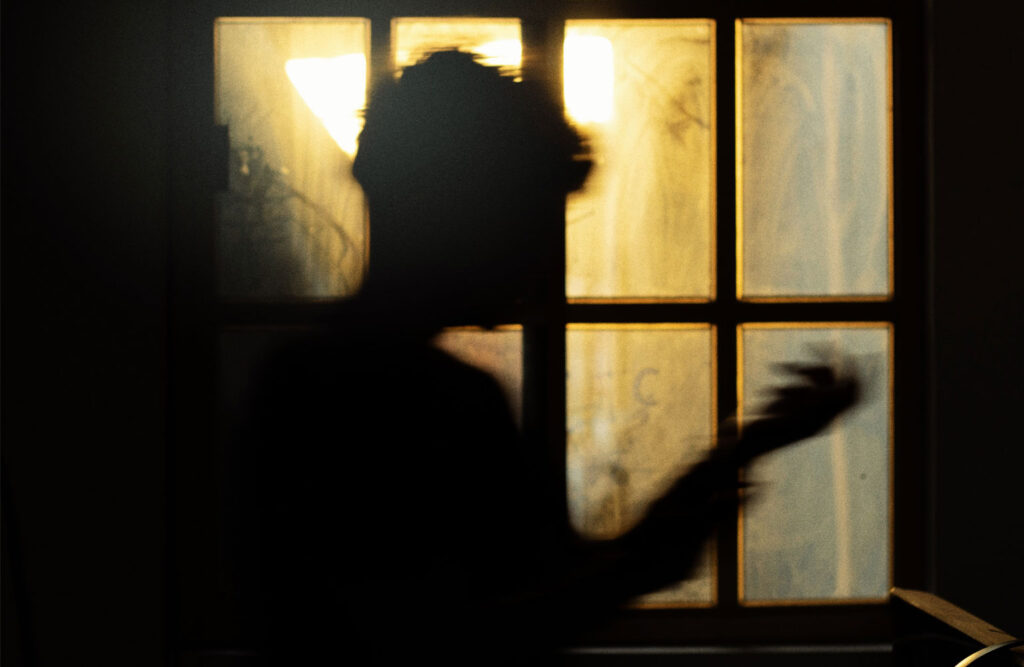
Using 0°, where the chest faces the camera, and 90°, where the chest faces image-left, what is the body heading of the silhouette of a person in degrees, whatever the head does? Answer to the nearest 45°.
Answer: approximately 270°
